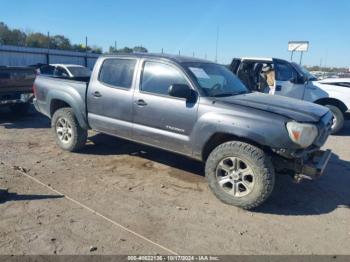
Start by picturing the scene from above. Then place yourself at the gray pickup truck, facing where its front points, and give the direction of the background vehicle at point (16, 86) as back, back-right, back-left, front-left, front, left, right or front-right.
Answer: back

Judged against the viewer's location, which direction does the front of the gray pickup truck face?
facing the viewer and to the right of the viewer

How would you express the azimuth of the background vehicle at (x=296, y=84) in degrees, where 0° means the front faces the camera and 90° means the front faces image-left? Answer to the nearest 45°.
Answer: approximately 315°

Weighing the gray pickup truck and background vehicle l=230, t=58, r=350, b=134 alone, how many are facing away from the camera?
0

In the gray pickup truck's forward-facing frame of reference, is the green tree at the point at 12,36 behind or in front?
behind

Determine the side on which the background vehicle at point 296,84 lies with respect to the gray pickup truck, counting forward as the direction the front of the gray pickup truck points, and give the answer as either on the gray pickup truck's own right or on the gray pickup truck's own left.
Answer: on the gray pickup truck's own left

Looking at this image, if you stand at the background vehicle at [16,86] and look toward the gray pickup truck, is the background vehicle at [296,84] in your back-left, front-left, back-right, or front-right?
front-left

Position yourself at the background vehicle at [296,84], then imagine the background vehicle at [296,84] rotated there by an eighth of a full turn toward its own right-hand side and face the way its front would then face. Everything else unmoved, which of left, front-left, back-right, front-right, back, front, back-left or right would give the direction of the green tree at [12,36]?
back-right

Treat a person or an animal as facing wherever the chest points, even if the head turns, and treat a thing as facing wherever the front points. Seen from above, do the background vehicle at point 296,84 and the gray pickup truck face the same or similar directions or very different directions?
same or similar directions

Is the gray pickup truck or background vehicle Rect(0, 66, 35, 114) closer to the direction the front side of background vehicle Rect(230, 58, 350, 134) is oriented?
the gray pickup truck
